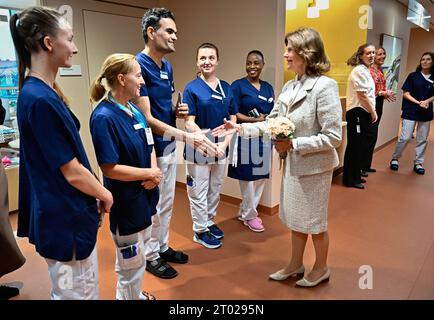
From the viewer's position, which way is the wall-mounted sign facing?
facing the viewer

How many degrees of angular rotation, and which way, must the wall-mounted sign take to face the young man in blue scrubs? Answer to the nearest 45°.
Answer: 0° — it already faces them

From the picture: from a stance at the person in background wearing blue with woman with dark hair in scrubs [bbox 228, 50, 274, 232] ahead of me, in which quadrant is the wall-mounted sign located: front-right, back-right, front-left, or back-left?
front-right

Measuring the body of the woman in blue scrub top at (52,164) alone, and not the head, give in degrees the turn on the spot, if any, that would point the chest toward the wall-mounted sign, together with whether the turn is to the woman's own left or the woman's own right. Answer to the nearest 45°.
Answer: approximately 90° to the woman's own left

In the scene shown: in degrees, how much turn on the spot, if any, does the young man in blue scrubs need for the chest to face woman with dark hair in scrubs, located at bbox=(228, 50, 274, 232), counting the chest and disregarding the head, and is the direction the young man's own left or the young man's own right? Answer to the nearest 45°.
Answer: approximately 90° to the young man's own left

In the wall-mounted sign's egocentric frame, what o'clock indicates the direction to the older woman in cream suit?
The older woman in cream suit is roughly at 11 o'clock from the wall-mounted sign.

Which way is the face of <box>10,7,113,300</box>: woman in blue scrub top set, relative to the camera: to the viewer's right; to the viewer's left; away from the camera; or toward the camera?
to the viewer's right

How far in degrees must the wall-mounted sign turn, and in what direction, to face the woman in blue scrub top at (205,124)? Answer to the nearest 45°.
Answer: approximately 45° to its left

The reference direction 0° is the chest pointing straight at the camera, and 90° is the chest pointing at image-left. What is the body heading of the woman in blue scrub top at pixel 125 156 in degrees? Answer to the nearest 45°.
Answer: approximately 315°

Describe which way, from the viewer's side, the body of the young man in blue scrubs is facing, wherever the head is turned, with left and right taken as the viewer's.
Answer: facing the viewer and to the right of the viewer

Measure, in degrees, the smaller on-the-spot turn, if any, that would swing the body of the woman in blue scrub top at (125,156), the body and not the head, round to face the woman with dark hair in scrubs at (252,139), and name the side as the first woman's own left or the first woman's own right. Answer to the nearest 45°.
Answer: approximately 90° to the first woman's own left

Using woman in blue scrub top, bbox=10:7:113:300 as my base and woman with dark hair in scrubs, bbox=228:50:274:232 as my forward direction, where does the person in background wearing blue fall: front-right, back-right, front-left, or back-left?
front-right

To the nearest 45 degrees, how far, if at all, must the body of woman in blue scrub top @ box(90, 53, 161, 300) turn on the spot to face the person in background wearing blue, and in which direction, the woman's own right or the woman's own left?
approximately 90° to the woman's own left

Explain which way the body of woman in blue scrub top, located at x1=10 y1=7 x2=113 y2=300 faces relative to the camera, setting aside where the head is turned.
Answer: to the viewer's right
